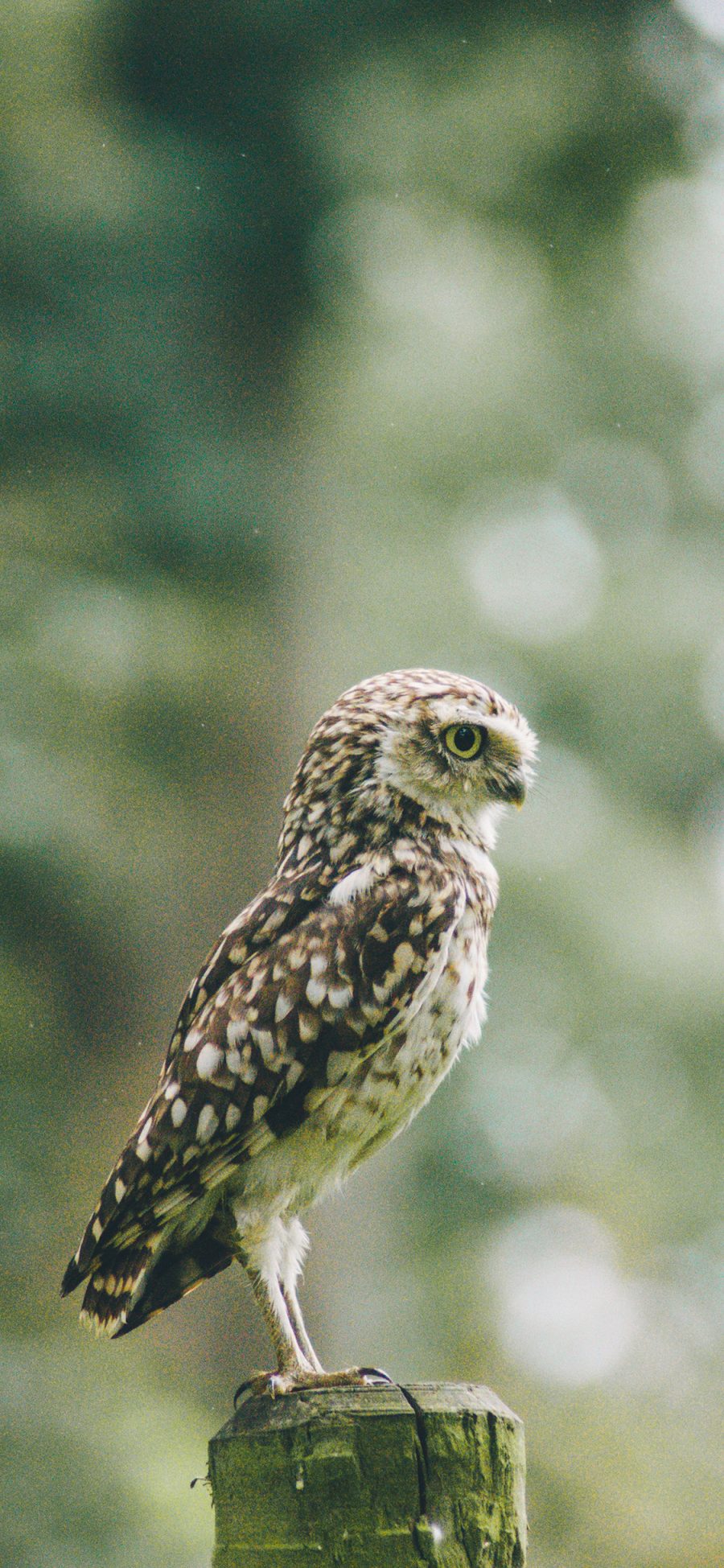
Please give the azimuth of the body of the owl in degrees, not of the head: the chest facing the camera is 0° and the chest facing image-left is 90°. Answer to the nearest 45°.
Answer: approximately 270°
